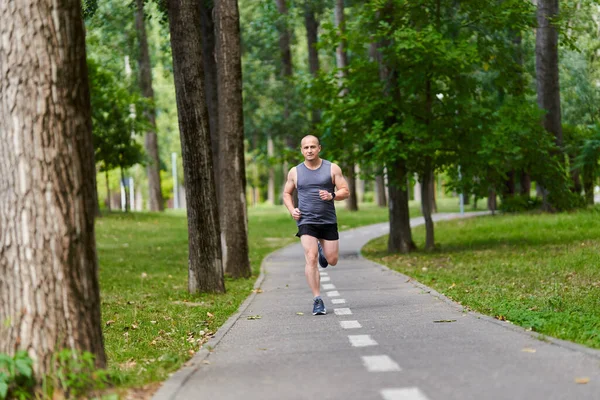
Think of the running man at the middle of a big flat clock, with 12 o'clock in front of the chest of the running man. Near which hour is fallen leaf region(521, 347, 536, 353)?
The fallen leaf is roughly at 11 o'clock from the running man.

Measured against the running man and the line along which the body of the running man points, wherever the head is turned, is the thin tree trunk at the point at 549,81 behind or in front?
behind

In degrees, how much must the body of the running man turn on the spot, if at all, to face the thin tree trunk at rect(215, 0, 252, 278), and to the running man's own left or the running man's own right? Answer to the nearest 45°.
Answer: approximately 180°

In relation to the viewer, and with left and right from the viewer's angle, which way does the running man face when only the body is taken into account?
facing the viewer

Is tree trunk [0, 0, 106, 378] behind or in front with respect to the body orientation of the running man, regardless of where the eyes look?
in front

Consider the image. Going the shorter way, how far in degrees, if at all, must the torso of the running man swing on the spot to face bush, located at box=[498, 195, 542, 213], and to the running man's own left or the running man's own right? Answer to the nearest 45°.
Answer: approximately 180°

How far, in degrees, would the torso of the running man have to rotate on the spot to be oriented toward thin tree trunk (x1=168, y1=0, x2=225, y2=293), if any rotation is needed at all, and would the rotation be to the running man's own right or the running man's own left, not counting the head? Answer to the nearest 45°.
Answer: approximately 135° to the running man's own right

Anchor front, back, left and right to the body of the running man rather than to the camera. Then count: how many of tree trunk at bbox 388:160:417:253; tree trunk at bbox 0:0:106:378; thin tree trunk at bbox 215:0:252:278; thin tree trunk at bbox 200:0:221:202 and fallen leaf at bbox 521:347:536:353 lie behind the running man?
3

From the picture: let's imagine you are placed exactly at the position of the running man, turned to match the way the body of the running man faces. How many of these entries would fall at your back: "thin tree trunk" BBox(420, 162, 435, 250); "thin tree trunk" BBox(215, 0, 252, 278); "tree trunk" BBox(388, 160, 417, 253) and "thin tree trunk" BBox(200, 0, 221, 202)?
4

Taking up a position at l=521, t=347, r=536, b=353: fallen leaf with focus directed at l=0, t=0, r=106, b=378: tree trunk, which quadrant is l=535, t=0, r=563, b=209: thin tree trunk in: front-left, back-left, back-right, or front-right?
back-right

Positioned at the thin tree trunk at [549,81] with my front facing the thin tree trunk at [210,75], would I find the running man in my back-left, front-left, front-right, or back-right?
front-left

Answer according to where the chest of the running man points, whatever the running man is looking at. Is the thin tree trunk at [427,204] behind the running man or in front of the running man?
behind
